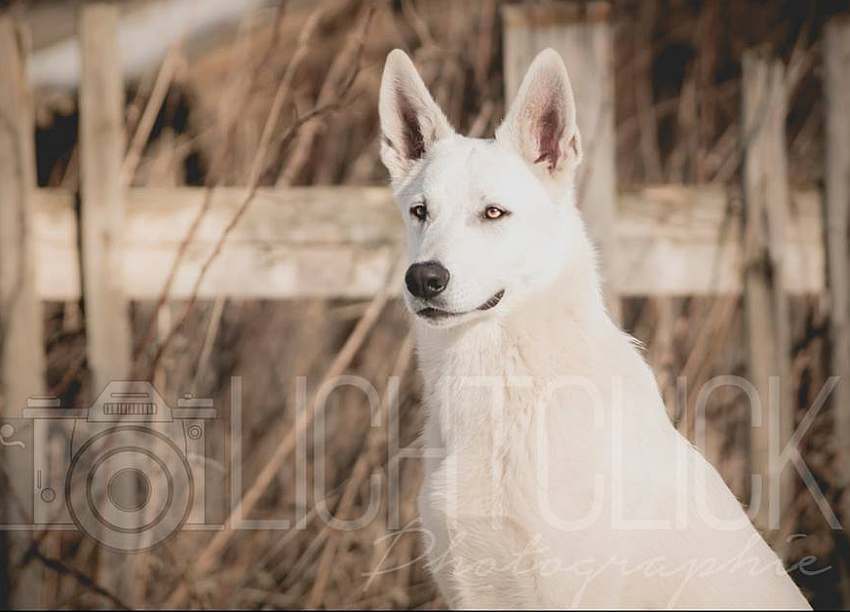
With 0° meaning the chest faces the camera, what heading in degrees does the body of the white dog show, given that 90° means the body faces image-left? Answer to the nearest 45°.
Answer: approximately 45°
